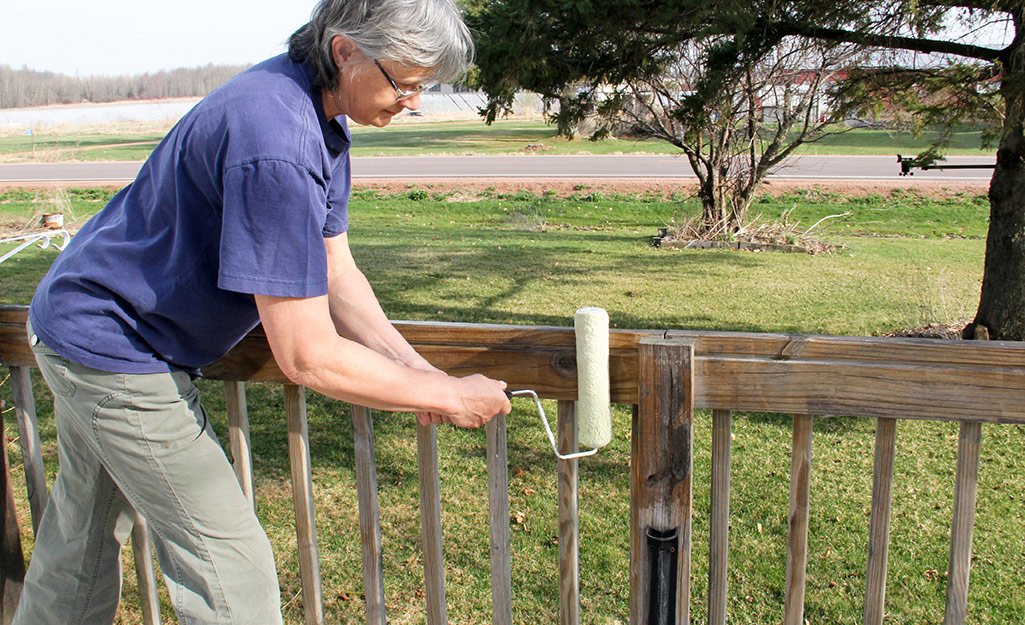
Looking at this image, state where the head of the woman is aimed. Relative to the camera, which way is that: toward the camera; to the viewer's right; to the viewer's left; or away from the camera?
to the viewer's right

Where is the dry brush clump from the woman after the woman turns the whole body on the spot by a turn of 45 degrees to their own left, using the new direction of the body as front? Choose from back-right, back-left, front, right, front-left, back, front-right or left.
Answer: front

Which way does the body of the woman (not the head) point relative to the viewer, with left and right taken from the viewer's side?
facing to the right of the viewer

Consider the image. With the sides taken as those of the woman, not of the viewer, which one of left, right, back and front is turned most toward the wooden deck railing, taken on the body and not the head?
front
